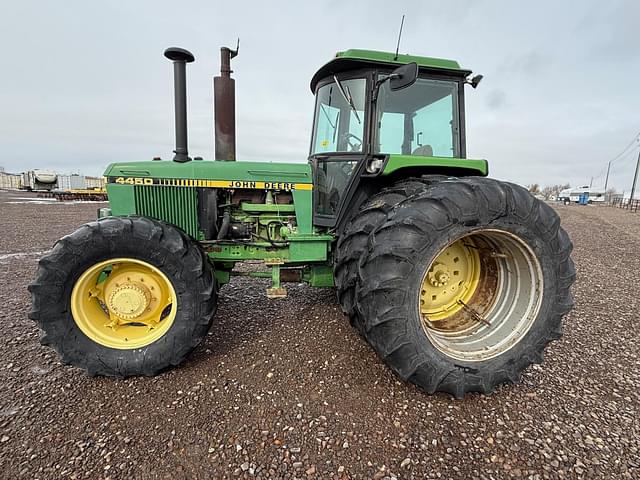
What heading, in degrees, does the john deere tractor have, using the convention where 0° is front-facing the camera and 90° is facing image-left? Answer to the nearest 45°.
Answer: approximately 90°

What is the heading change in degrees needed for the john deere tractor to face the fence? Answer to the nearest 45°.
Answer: approximately 135° to its right
